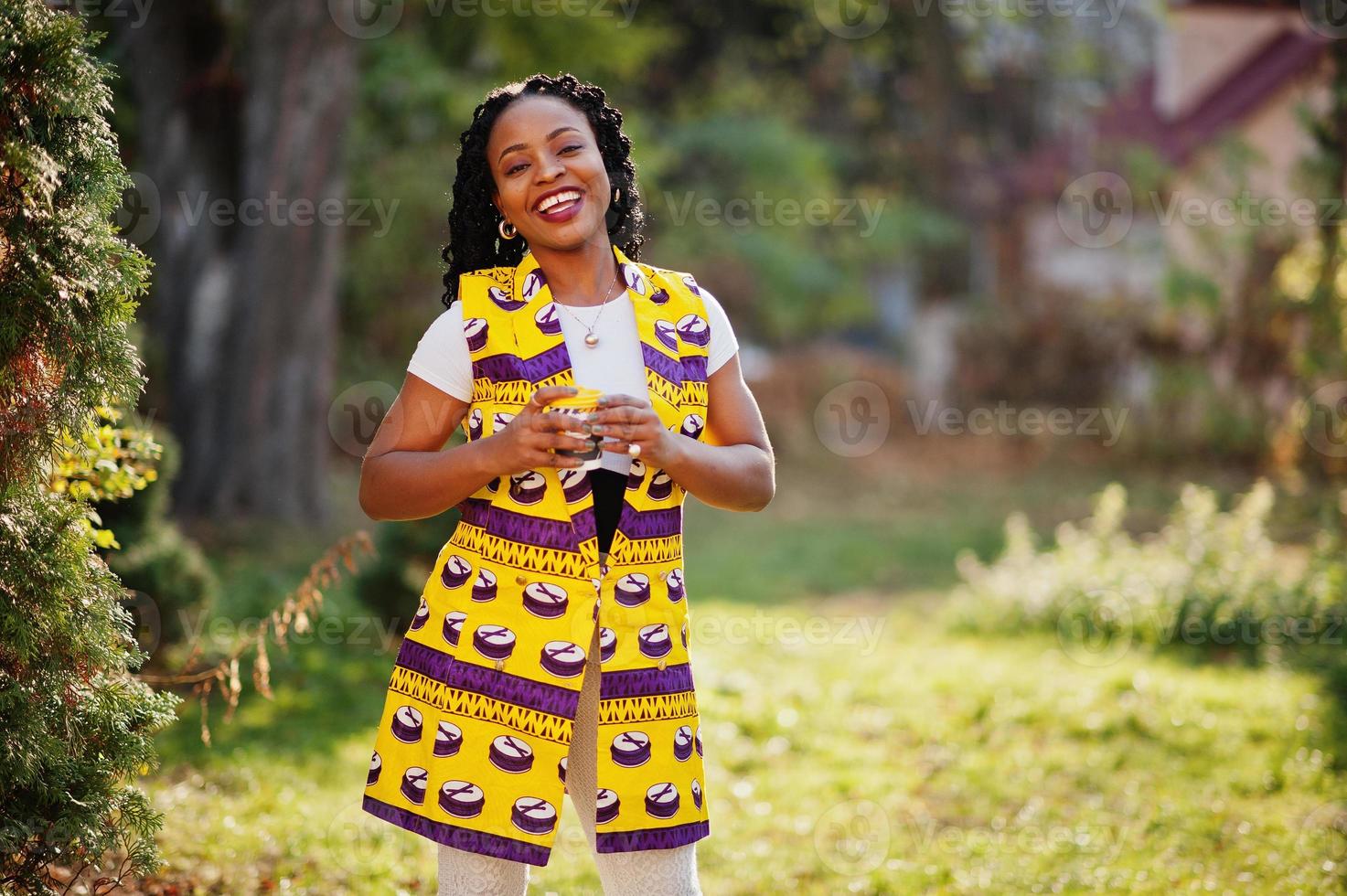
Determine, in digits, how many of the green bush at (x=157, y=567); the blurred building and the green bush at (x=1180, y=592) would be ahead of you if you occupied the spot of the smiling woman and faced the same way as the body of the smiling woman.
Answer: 0

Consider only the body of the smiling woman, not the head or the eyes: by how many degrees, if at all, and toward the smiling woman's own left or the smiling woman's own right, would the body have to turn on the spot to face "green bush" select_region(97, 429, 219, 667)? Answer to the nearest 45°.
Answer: approximately 135° to the smiling woman's own right

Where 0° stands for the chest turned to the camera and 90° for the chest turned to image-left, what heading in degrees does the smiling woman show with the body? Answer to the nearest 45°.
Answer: approximately 0°

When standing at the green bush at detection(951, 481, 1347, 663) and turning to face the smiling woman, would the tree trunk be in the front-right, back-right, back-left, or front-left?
front-right

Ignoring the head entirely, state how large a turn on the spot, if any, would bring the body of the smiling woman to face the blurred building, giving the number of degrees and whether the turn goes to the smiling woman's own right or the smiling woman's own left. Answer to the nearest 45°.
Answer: approximately 135° to the smiling woman's own left

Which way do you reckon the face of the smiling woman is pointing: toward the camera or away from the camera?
toward the camera

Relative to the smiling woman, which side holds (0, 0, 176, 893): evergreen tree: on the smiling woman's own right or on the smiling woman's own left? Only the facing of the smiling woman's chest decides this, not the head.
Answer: on the smiling woman's own right

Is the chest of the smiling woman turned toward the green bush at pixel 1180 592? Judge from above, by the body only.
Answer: no

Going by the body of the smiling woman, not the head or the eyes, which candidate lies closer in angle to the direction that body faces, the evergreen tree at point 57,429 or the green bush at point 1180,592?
the evergreen tree

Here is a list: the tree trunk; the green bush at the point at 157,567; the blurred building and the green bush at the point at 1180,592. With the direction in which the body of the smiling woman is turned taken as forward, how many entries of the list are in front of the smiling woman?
0

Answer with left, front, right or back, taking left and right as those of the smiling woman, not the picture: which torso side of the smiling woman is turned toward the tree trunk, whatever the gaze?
back

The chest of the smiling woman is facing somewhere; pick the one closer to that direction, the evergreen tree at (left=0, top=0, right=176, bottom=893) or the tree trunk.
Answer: the evergreen tree

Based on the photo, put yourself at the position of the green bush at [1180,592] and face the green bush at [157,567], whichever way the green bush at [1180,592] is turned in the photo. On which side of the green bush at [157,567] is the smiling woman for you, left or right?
left

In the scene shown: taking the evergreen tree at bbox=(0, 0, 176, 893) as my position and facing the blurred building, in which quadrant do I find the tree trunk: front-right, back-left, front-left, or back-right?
front-left

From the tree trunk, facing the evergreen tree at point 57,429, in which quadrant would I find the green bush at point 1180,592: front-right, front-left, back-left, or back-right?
front-left
